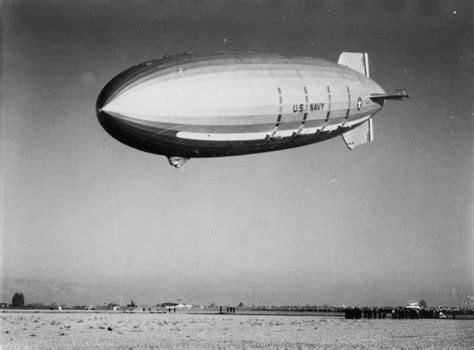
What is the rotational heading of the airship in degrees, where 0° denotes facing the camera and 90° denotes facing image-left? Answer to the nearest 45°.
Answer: approximately 45°
